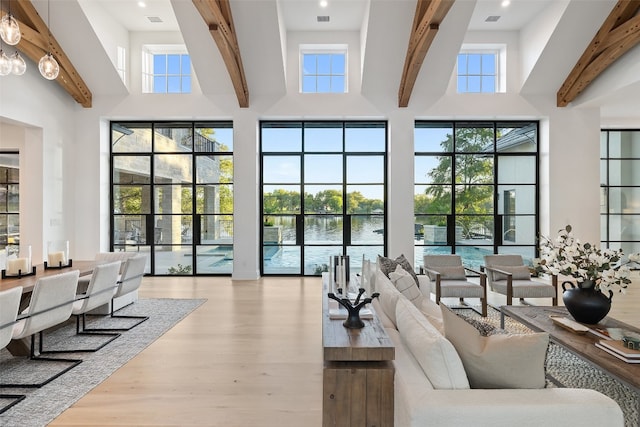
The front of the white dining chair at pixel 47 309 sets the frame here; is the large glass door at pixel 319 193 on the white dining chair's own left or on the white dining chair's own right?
on the white dining chair's own right

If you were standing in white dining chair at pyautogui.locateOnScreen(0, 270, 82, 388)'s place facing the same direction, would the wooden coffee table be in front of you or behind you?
behind

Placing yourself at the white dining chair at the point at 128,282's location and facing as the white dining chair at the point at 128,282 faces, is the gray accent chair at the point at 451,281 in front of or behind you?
behind

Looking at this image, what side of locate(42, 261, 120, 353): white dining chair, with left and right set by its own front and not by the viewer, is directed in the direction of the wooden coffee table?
back

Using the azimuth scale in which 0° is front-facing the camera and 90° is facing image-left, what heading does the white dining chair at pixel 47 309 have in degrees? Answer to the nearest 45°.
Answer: approximately 135°

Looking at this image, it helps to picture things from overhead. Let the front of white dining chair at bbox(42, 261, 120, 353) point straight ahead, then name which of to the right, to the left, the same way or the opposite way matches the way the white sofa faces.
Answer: the opposite way

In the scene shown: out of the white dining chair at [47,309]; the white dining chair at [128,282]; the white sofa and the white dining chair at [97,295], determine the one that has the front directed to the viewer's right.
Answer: the white sofa

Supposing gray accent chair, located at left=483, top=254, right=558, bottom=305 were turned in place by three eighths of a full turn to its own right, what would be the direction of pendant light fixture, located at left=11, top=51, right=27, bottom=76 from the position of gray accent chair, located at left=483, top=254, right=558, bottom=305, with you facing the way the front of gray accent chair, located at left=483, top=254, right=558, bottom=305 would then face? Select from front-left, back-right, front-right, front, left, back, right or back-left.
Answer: front-left

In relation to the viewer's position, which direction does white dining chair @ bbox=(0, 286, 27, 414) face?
facing away from the viewer and to the left of the viewer

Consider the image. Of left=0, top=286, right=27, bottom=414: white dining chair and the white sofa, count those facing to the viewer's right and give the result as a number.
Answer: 1

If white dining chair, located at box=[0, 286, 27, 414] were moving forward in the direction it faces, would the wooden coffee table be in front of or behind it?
behind

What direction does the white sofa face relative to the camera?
to the viewer's right
